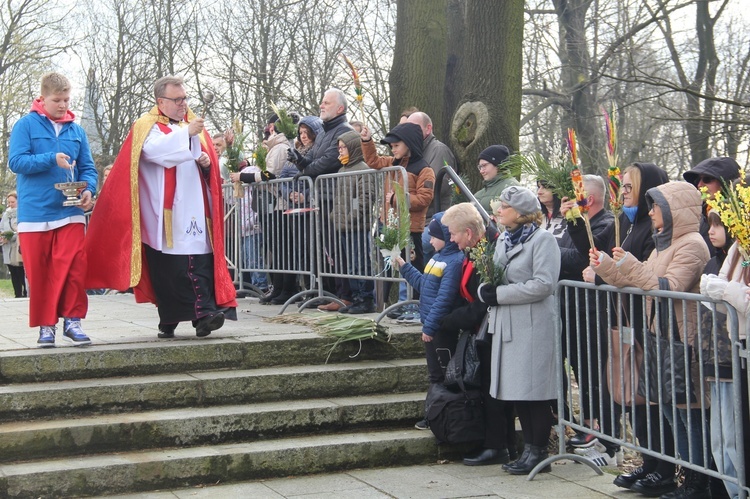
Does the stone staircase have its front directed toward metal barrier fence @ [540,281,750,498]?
no

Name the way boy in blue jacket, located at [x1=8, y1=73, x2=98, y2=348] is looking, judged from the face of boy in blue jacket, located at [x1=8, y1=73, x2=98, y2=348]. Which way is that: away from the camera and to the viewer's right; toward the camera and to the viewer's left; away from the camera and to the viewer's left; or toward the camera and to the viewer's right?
toward the camera and to the viewer's right

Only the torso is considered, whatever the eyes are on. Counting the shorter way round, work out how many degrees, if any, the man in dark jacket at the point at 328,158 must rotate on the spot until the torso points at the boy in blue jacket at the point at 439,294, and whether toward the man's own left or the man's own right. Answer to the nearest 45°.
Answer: approximately 90° to the man's own left

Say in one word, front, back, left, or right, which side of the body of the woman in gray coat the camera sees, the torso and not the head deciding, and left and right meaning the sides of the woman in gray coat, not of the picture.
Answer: left

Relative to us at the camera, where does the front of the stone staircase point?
facing the viewer

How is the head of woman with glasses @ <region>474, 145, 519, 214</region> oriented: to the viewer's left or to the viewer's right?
to the viewer's left

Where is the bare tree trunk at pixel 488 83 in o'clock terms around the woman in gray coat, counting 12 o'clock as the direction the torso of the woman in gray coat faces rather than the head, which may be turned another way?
The bare tree trunk is roughly at 3 o'clock from the woman in gray coat.

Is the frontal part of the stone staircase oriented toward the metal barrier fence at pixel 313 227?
no

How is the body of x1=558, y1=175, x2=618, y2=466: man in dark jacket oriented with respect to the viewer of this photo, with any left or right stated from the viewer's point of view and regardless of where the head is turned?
facing to the left of the viewer

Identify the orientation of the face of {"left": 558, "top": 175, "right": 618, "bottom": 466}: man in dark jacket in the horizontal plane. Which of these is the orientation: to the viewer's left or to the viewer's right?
to the viewer's left

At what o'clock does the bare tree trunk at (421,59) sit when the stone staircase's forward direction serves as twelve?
The bare tree trunk is roughly at 7 o'clock from the stone staircase.

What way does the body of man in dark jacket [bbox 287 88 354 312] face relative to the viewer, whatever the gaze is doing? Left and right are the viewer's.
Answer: facing to the left of the viewer

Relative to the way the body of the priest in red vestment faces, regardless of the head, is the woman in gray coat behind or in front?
in front
